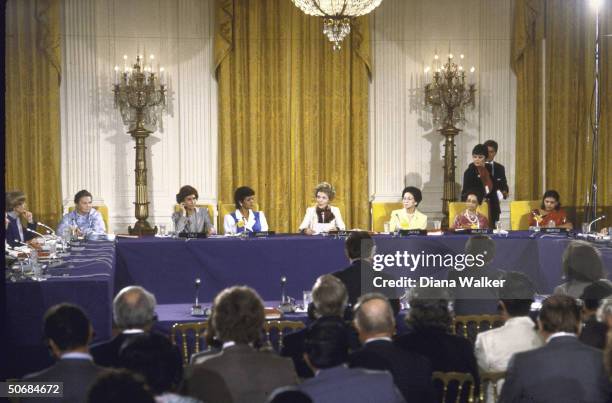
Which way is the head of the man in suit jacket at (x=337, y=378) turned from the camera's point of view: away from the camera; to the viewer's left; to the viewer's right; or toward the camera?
away from the camera

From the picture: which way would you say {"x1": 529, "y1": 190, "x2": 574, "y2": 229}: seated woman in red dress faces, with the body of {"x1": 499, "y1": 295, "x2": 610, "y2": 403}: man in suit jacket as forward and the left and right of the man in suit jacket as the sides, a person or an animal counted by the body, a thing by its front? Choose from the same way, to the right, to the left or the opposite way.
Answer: the opposite way

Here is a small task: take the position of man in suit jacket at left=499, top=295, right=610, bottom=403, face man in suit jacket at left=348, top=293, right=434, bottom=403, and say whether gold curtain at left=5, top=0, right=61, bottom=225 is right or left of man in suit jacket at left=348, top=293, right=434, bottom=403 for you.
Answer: right

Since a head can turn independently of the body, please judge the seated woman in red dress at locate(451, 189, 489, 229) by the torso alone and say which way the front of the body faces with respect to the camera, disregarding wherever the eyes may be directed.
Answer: toward the camera

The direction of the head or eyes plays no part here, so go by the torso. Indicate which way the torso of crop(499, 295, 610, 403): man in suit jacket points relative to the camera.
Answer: away from the camera

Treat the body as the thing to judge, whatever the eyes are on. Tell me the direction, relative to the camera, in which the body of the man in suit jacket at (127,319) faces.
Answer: away from the camera

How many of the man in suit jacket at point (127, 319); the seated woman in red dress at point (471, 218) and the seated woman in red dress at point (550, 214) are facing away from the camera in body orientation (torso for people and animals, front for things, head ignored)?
1

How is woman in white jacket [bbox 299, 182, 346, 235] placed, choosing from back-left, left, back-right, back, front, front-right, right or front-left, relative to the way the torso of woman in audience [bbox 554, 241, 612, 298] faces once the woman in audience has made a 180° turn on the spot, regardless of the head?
back-right

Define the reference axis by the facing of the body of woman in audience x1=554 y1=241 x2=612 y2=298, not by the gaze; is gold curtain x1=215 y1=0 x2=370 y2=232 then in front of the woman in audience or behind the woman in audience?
in front

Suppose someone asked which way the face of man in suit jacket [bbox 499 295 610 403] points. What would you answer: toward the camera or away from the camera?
away from the camera

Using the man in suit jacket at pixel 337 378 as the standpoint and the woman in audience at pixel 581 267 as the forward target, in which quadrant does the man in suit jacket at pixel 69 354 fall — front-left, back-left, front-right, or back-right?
back-left

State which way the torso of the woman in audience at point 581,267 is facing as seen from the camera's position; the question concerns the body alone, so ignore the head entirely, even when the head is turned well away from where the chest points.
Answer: away from the camera

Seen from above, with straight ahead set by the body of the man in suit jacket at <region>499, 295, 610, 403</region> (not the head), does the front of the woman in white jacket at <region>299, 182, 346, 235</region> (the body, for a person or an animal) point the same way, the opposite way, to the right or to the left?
the opposite way

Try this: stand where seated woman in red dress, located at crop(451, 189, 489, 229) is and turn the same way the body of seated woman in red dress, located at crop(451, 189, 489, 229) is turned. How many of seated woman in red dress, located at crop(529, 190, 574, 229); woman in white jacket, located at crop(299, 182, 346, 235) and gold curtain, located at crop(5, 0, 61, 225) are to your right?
2

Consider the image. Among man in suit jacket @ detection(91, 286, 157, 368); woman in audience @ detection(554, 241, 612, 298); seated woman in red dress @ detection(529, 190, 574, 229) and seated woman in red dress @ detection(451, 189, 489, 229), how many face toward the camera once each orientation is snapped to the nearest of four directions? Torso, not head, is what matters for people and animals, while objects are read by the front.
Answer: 2

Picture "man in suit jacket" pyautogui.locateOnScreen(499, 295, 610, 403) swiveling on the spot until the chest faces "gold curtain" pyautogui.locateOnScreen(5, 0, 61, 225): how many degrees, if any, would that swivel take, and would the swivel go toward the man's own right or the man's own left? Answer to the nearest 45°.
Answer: approximately 45° to the man's own left

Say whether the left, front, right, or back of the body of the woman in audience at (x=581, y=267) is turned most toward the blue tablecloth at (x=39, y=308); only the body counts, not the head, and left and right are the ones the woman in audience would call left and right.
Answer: left

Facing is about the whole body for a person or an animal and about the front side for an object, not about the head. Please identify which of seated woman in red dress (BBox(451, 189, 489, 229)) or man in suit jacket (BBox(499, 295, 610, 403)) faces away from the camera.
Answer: the man in suit jacket

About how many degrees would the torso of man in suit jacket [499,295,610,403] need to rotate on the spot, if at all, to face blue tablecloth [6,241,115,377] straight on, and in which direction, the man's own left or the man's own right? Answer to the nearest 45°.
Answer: approximately 90° to the man's own left
